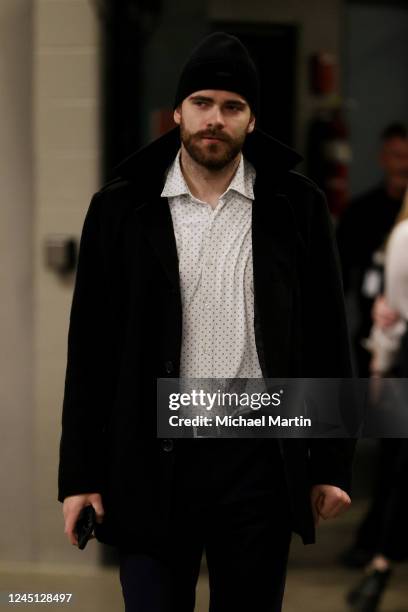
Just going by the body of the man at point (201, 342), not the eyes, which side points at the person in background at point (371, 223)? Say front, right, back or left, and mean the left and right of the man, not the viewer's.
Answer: back

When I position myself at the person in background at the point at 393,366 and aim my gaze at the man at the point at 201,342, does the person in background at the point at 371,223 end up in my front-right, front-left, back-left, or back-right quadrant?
back-right

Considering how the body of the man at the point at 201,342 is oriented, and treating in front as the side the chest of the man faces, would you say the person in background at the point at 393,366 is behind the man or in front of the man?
behind

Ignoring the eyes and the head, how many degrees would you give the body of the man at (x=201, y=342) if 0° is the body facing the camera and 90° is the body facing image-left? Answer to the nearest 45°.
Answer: approximately 0°
